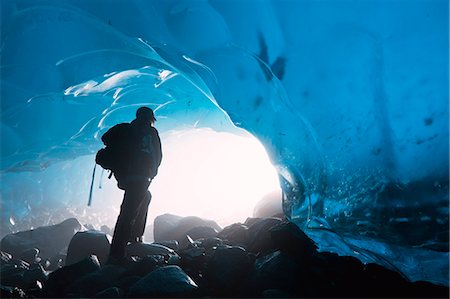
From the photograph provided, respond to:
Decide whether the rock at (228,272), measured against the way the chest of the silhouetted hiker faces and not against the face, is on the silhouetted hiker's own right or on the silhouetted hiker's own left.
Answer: on the silhouetted hiker's own right

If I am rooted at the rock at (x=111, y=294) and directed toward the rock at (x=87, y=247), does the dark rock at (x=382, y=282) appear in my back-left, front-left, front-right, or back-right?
back-right

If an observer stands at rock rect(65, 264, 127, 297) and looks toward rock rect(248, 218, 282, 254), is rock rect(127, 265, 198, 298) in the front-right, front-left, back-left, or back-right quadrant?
front-right

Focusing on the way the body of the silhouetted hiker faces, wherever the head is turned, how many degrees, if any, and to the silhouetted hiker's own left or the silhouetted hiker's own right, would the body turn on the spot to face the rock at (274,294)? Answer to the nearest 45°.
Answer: approximately 90° to the silhouetted hiker's own right

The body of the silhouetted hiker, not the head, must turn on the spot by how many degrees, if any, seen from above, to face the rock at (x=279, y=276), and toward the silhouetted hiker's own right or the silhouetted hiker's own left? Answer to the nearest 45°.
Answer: approximately 90° to the silhouetted hiker's own right

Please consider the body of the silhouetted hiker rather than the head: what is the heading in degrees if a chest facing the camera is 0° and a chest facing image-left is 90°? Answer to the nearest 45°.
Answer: approximately 225°
